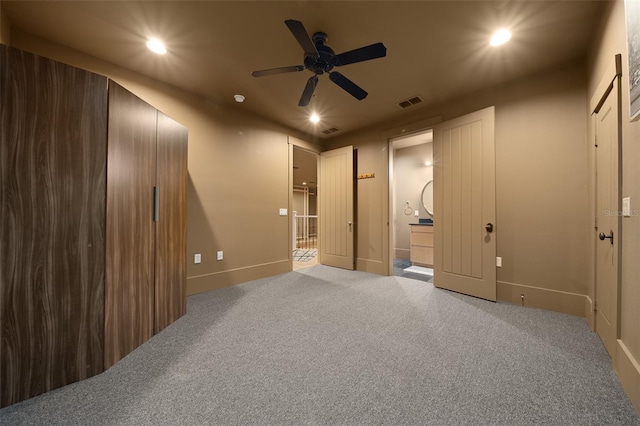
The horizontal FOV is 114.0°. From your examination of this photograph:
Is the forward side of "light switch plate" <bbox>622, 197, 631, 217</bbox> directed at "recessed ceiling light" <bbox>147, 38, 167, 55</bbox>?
yes

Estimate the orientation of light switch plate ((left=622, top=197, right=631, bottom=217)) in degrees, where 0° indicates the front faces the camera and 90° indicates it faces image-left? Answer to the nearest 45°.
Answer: approximately 45°

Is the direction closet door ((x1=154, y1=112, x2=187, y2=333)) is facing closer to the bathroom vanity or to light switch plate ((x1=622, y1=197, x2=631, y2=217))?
the light switch plate

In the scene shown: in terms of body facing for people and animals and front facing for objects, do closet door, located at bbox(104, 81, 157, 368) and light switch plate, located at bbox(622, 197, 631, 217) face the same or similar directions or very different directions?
very different directions

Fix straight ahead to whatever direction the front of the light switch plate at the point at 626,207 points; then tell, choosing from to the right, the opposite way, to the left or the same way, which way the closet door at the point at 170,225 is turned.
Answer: the opposite way

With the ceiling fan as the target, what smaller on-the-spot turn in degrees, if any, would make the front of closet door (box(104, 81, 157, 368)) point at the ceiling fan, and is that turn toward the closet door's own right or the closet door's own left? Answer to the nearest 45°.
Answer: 0° — it already faces it

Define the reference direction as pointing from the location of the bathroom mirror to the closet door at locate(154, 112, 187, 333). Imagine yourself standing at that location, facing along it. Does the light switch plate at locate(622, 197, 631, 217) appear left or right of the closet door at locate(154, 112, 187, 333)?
left

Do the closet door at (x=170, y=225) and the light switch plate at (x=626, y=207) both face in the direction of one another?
yes
